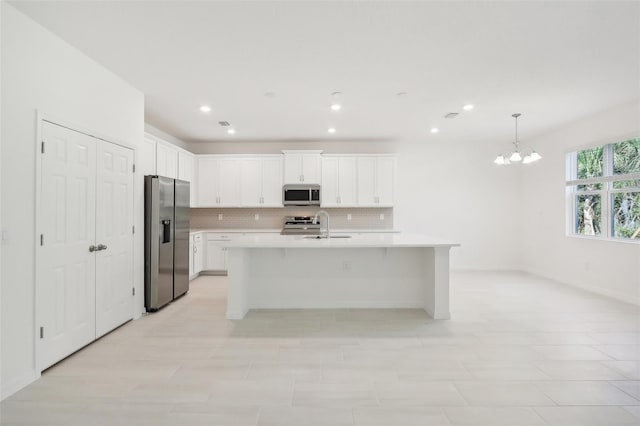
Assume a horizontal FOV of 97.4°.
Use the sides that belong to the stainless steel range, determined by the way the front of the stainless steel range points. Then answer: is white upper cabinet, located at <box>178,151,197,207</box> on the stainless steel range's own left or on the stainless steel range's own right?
on the stainless steel range's own right

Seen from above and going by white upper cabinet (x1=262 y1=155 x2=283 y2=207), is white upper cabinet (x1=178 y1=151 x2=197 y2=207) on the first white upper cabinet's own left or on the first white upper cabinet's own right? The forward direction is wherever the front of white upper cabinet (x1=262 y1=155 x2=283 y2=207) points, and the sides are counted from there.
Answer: on the first white upper cabinet's own right

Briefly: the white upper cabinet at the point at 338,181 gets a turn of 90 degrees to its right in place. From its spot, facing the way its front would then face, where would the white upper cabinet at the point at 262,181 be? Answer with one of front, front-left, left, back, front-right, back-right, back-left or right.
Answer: front

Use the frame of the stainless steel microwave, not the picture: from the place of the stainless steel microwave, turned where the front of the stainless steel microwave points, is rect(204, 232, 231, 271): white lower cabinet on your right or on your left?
on your right

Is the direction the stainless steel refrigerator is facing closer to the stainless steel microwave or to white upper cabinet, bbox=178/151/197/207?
the stainless steel microwave

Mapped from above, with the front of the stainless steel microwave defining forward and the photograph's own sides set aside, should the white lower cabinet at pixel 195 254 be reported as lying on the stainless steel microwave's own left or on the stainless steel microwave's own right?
on the stainless steel microwave's own right

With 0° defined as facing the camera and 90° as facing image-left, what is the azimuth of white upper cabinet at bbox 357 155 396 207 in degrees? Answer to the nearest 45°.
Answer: approximately 0°
